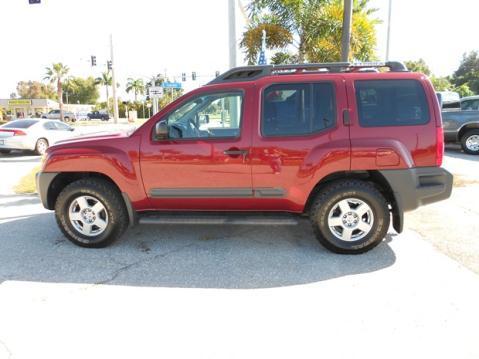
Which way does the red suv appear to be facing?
to the viewer's left

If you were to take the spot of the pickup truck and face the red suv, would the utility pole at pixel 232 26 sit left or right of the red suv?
right

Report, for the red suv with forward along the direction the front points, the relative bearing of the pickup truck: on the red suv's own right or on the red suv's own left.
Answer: on the red suv's own right

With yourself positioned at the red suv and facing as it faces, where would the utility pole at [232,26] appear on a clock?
The utility pole is roughly at 3 o'clock from the red suv.

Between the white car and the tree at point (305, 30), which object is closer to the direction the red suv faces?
the white car

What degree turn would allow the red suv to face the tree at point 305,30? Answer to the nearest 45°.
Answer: approximately 90° to its right
